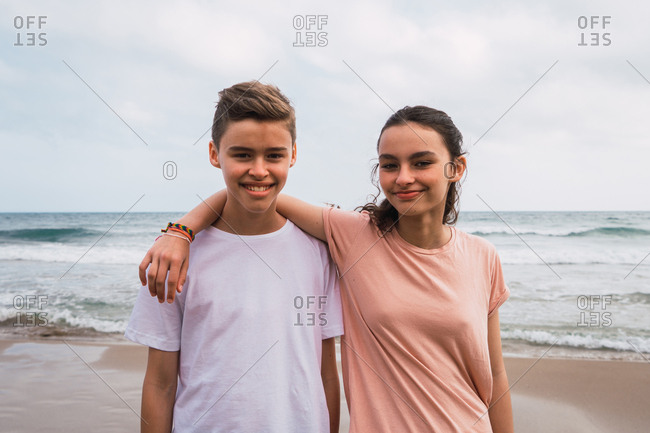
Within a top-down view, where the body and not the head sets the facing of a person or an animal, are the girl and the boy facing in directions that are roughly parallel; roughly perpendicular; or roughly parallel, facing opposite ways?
roughly parallel

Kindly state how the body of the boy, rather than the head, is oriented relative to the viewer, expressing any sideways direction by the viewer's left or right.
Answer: facing the viewer

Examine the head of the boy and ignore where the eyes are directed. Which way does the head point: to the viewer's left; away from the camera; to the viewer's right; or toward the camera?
toward the camera

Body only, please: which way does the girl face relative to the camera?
toward the camera
